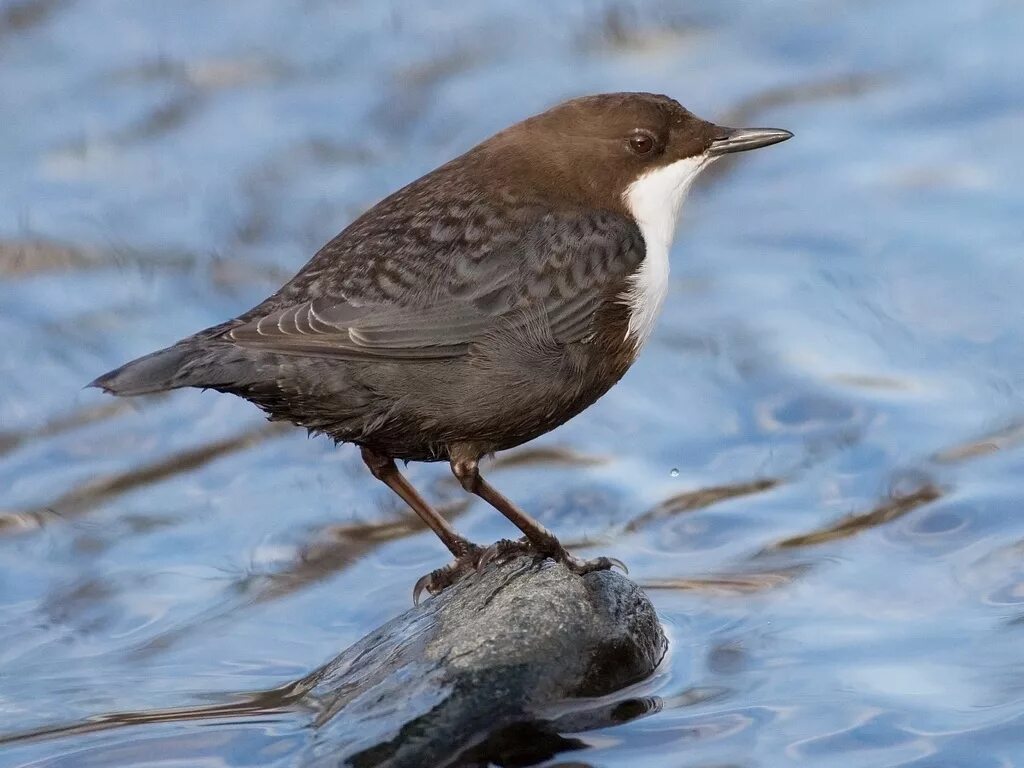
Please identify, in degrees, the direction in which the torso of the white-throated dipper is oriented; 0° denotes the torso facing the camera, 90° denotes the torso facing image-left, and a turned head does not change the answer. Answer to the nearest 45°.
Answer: approximately 270°
